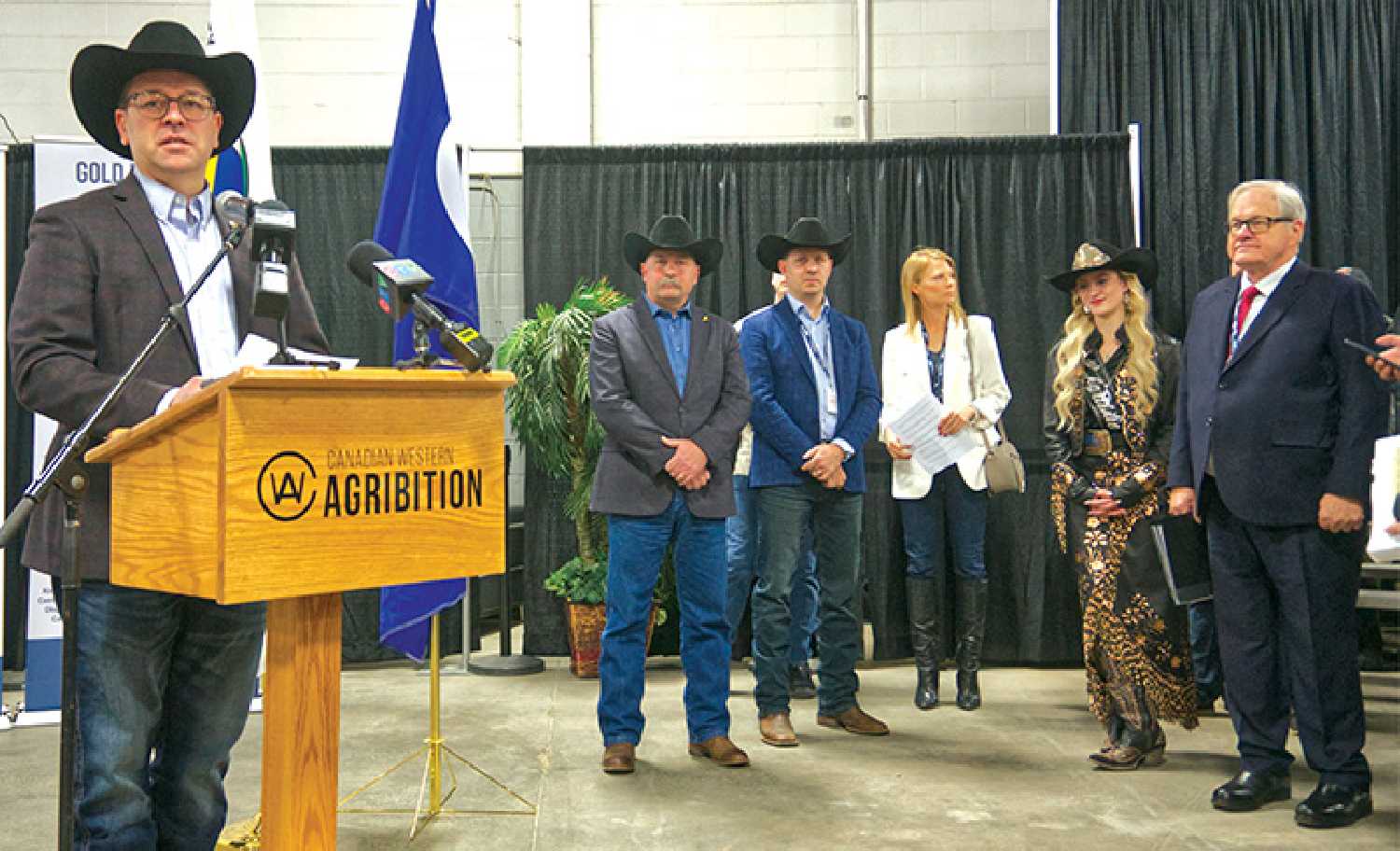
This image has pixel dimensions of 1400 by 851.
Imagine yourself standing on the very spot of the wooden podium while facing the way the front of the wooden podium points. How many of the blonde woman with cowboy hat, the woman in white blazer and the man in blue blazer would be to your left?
3

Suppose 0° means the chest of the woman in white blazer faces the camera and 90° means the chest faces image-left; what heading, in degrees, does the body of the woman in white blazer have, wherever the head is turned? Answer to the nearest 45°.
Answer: approximately 0°

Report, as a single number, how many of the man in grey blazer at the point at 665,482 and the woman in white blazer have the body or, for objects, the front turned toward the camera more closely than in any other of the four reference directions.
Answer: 2

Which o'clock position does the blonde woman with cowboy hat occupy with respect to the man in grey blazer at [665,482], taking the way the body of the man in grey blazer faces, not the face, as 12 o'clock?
The blonde woman with cowboy hat is roughly at 9 o'clock from the man in grey blazer.

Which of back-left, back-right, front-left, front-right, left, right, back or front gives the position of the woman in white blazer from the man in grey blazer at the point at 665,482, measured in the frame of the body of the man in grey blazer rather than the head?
back-left

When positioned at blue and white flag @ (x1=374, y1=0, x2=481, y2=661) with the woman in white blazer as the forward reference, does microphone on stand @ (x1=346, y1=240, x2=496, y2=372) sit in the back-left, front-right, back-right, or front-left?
back-right

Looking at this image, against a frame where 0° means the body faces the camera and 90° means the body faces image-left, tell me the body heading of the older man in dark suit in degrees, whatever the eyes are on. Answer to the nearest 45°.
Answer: approximately 45°
